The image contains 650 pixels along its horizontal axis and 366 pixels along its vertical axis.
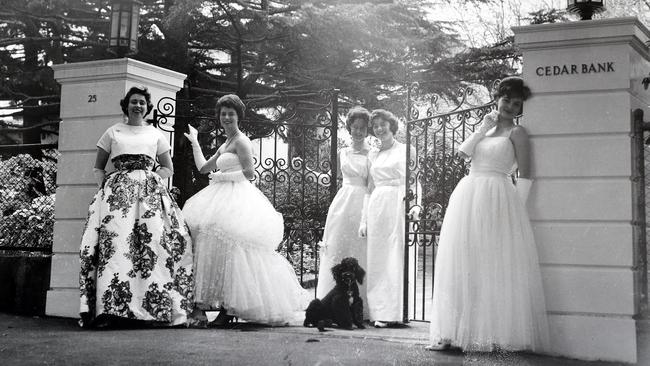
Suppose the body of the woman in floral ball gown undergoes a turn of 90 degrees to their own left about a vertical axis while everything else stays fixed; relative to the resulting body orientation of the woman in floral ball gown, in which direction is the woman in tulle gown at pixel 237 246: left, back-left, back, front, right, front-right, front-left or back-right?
front

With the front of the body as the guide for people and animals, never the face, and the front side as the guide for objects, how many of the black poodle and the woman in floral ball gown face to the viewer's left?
0

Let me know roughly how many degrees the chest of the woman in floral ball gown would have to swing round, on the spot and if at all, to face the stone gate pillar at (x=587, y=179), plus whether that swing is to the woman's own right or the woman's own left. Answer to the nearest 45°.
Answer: approximately 45° to the woman's own left

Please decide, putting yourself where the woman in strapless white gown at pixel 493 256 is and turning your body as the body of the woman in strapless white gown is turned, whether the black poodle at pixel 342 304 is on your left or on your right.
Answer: on your right

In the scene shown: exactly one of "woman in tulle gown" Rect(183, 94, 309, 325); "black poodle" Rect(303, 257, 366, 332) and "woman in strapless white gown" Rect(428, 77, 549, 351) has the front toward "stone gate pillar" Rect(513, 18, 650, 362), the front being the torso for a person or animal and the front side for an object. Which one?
the black poodle

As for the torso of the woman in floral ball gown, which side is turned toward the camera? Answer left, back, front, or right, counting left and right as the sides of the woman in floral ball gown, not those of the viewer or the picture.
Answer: front

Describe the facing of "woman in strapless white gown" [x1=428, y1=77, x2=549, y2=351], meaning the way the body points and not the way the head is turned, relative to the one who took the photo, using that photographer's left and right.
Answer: facing the viewer and to the left of the viewer

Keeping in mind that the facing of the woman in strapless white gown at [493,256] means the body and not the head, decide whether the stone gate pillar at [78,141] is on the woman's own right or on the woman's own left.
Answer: on the woman's own right

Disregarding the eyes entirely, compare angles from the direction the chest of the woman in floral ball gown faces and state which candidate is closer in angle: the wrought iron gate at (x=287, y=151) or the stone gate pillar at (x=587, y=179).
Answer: the stone gate pillar

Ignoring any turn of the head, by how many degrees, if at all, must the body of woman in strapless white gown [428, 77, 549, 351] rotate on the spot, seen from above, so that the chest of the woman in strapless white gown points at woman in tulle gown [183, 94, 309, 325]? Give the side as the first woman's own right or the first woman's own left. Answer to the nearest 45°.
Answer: approximately 45° to the first woman's own right

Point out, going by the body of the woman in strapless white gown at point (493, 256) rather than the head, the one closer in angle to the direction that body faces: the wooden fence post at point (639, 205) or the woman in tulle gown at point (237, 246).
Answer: the woman in tulle gown
